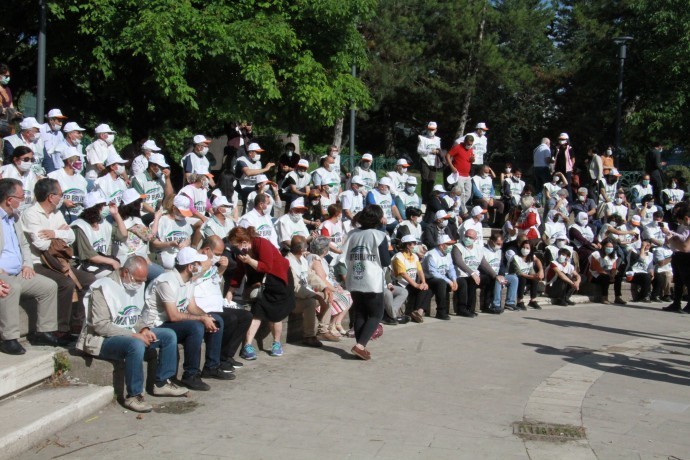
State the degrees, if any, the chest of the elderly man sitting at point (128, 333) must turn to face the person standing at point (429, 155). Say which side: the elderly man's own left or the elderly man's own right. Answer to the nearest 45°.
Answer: approximately 90° to the elderly man's own left

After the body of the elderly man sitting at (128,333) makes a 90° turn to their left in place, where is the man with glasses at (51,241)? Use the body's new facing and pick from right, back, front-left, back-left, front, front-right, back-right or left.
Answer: left

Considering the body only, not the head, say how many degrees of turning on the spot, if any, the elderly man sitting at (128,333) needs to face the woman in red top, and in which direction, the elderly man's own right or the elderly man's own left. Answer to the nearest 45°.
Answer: approximately 90° to the elderly man's own left

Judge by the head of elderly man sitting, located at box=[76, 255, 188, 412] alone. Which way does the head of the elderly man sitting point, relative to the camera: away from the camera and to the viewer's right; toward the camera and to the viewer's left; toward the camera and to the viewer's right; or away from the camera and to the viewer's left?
toward the camera and to the viewer's right

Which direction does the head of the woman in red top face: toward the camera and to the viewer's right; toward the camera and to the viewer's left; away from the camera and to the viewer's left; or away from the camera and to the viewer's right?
toward the camera and to the viewer's left

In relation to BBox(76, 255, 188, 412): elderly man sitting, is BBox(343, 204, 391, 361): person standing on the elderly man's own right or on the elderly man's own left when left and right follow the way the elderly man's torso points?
on the elderly man's own left

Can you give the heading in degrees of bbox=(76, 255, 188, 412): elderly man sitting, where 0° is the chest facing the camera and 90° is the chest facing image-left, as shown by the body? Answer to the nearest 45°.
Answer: approximately 315°

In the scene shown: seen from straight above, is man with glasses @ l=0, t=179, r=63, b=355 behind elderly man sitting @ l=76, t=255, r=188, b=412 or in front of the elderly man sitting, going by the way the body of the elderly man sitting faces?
behind
